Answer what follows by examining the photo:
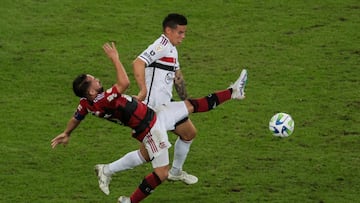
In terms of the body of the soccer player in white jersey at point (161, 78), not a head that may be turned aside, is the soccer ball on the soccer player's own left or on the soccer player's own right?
on the soccer player's own left

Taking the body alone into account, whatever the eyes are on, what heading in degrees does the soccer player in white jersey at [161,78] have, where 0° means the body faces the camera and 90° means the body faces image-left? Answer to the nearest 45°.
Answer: approximately 315°
